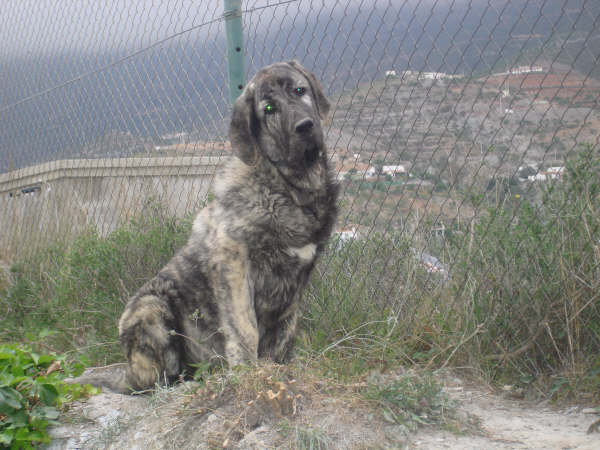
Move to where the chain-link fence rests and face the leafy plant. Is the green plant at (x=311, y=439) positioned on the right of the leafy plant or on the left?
left

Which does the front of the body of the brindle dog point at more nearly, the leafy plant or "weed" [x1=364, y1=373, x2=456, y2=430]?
the weed

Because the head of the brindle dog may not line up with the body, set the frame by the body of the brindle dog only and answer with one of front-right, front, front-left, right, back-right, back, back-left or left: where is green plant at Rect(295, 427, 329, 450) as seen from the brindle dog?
front-right

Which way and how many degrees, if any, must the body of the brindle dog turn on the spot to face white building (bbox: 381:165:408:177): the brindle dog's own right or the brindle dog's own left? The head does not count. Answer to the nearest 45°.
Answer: approximately 90° to the brindle dog's own left

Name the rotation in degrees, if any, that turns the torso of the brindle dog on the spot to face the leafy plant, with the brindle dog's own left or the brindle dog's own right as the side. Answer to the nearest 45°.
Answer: approximately 135° to the brindle dog's own right

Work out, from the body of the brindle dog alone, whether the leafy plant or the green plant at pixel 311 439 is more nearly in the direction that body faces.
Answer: the green plant

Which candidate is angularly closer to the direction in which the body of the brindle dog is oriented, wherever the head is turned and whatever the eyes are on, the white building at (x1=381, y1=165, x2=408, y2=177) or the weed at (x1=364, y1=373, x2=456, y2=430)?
the weed

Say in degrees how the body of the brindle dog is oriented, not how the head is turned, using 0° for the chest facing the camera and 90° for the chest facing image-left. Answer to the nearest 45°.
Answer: approximately 315°

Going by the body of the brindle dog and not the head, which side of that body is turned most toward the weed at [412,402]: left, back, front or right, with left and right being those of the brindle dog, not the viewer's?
front
